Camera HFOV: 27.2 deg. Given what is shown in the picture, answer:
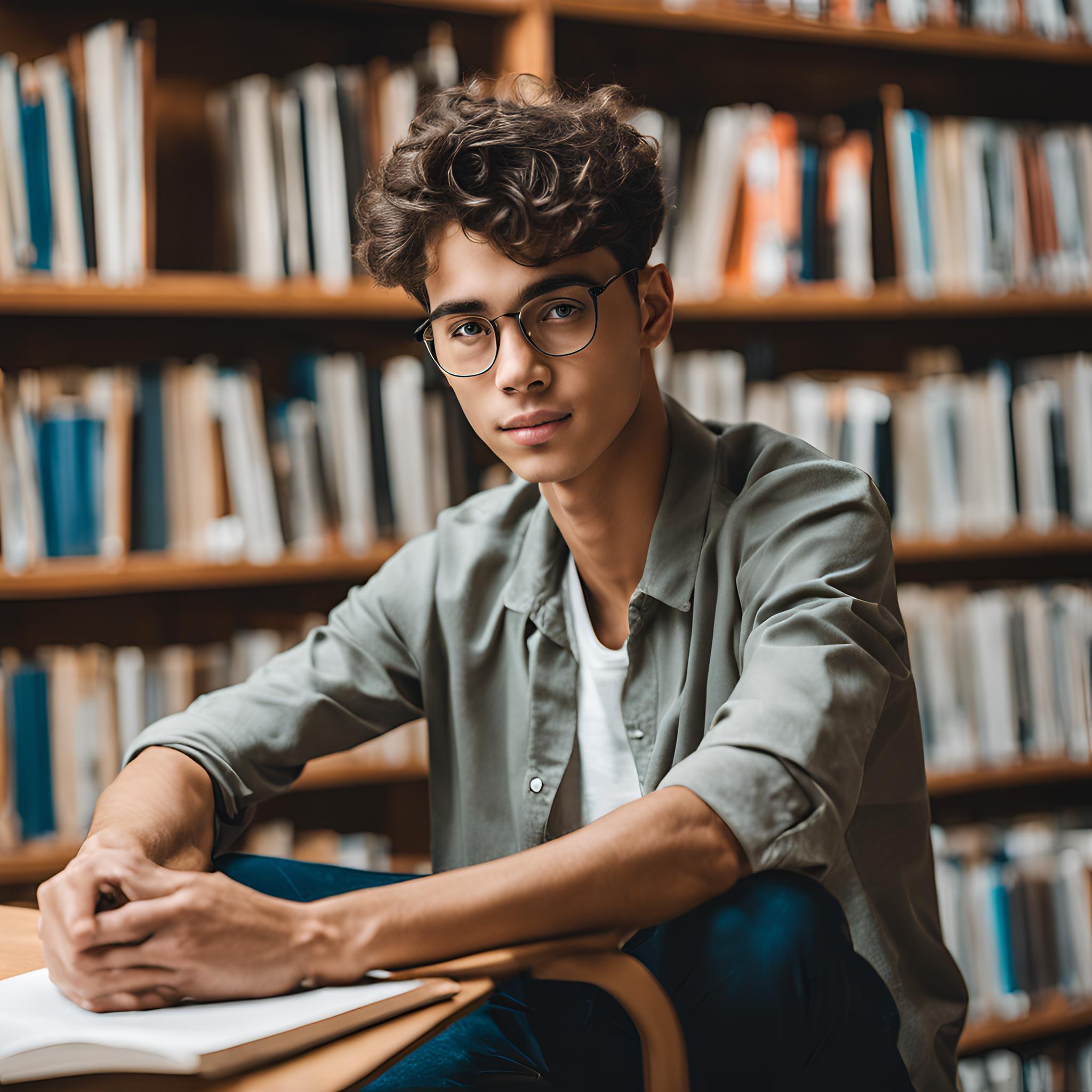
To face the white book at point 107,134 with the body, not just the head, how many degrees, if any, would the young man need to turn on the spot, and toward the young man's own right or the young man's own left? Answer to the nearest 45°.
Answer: approximately 90° to the young man's own right

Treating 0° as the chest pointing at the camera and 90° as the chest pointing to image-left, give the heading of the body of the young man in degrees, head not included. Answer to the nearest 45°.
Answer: approximately 45°

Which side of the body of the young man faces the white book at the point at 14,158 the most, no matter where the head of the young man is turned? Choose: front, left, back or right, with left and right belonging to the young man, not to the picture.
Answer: right
